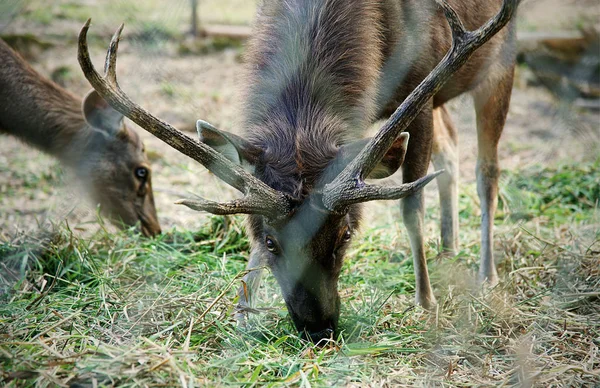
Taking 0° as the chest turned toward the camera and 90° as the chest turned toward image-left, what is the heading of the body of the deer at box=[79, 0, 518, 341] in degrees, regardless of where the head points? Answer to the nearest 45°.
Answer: approximately 45°

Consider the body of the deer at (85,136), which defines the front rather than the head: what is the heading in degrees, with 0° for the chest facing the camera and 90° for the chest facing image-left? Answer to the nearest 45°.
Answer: approximately 270°

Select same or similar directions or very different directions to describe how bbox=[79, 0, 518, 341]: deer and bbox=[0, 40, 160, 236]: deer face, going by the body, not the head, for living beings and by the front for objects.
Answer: very different directions

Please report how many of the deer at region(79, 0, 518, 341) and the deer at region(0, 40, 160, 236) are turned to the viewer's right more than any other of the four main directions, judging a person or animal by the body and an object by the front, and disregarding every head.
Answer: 1

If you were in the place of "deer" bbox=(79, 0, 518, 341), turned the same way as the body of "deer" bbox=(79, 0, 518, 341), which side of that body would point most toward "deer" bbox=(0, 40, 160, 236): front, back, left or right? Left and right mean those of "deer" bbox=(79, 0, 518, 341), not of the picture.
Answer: right
